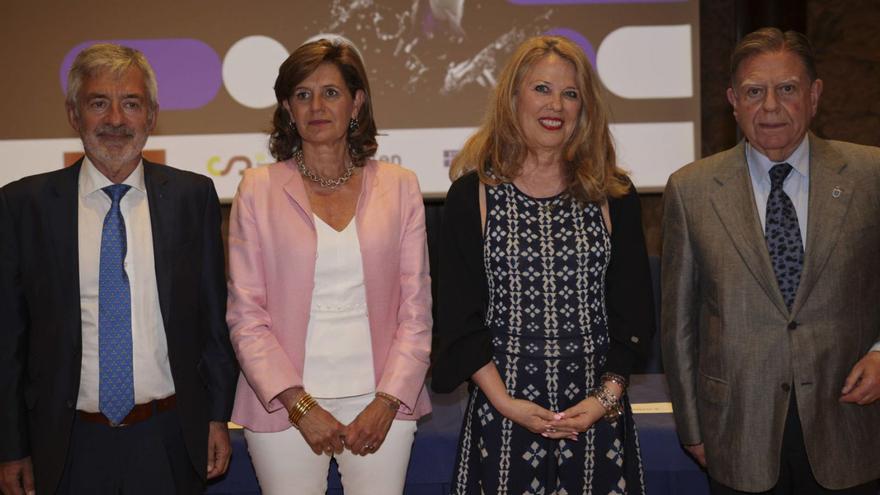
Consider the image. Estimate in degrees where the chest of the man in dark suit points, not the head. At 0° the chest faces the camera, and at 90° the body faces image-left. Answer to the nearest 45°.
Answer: approximately 0°

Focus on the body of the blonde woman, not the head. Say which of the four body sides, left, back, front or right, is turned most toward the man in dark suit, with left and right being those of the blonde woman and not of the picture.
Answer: right

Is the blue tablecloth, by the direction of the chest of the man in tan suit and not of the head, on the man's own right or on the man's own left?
on the man's own right

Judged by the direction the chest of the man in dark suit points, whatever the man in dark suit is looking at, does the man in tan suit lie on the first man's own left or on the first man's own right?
on the first man's own left

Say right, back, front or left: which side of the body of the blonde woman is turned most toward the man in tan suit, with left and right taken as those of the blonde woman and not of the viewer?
left

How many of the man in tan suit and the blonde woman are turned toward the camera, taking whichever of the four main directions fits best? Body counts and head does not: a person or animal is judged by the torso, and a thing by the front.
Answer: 2

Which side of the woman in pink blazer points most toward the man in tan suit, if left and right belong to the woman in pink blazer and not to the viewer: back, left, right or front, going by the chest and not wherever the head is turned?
left

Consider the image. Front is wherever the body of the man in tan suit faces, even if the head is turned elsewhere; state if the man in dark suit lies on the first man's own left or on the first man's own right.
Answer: on the first man's own right

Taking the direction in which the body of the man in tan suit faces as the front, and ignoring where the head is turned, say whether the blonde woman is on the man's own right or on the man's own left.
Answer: on the man's own right
